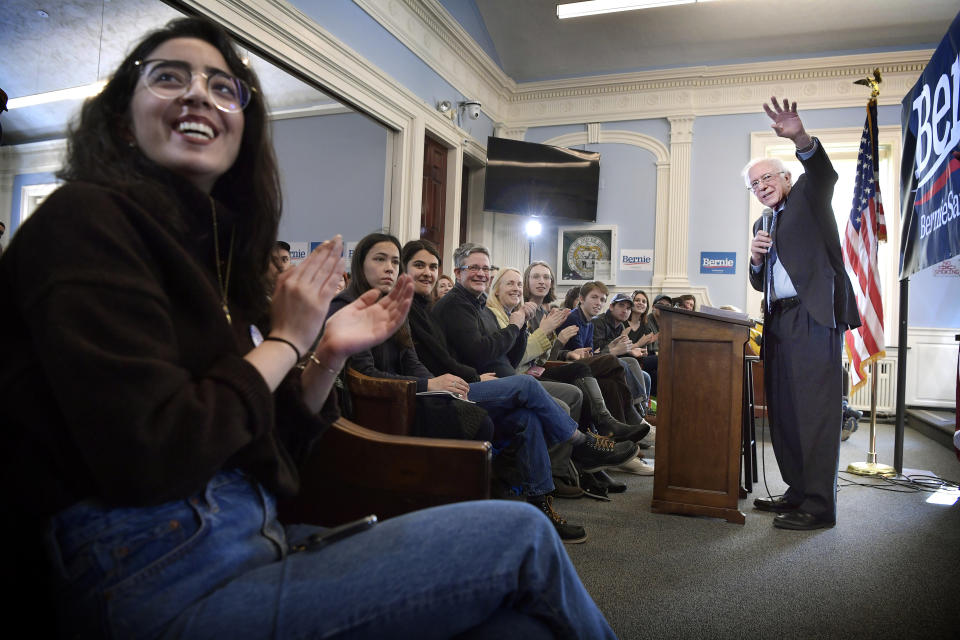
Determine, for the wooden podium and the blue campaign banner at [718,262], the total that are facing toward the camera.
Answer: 1

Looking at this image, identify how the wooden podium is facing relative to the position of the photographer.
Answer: facing to the left of the viewer

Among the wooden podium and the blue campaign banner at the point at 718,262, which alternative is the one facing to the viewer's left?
the wooden podium

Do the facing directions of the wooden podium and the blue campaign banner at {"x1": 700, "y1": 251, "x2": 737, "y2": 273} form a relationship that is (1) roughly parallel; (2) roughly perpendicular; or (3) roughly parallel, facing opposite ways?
roughly perpendicular

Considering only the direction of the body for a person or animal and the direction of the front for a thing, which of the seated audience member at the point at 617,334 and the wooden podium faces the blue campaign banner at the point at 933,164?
the seated audience member

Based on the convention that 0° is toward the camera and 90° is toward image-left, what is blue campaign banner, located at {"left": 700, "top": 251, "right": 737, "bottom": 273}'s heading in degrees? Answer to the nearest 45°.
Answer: approximately 0°

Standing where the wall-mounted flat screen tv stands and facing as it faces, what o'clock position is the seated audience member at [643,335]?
The seated audience member is roughly at 11 o'clock from the wall-mounted flat screen tv.

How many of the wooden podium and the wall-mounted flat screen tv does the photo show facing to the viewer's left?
1

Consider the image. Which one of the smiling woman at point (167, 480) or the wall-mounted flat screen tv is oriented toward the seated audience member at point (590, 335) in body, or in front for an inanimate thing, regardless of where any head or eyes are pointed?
the wall-mounted flat screen tv

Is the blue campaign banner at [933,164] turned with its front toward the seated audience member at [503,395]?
yes

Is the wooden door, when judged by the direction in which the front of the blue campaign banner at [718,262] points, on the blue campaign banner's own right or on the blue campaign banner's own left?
on the blue campaign banner's own right
